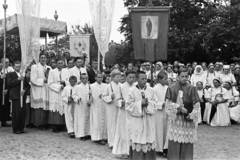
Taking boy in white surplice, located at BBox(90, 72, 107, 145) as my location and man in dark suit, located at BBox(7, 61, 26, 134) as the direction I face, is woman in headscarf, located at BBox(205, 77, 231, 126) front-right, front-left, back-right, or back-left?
back-right

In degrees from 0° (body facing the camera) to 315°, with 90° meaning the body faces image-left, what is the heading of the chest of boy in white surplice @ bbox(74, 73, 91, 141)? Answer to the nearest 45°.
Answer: approximately 315°

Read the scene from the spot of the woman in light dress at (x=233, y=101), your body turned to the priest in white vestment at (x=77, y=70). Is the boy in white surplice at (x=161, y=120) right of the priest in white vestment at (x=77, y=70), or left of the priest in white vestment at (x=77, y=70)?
left

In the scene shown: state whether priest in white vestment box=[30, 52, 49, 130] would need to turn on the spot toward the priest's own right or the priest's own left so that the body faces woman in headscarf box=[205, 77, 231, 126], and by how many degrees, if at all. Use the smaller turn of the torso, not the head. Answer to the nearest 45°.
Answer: approximately 45° to the priest's own left
